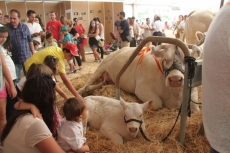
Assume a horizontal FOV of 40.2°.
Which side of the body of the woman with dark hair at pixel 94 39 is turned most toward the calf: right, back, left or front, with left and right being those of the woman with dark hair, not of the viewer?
front

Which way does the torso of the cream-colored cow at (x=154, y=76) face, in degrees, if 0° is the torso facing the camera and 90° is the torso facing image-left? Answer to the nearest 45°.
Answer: approximately 315°

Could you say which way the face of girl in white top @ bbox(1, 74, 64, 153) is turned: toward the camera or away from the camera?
away from the camera

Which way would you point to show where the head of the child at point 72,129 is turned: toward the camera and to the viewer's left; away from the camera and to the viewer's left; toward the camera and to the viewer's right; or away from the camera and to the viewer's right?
away from the camera and to the viewer's right

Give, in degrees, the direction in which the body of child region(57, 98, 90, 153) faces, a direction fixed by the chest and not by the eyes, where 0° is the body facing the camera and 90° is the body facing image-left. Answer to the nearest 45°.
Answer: approximately 225°

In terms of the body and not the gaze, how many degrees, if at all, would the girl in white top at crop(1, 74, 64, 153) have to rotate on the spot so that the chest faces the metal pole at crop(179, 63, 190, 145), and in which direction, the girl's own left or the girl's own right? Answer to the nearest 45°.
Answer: approximately 45° to the girl's own right

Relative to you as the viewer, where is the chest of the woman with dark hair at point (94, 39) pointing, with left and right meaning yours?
facing the viewer
